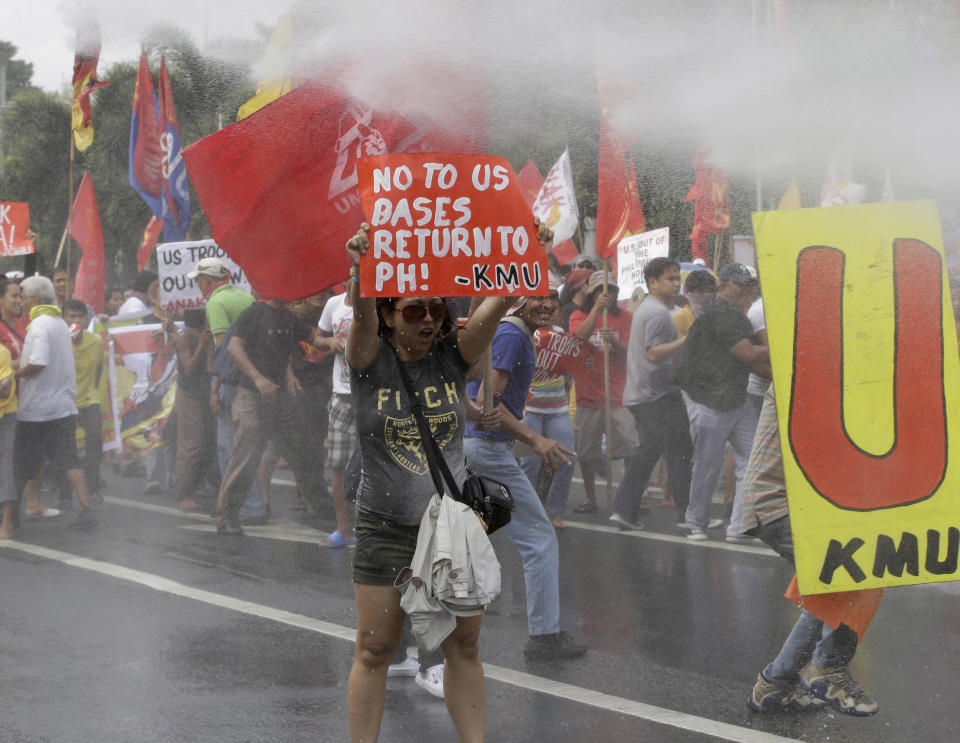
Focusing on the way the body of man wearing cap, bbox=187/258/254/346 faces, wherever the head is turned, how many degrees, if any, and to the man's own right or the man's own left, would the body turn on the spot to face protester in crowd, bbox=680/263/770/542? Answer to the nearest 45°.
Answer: approximately 135° to the man's own left

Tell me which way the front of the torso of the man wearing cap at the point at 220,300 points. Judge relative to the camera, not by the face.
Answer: to the viewer's left

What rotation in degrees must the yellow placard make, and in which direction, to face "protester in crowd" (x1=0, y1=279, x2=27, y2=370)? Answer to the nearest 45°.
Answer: approximately 135° to its right

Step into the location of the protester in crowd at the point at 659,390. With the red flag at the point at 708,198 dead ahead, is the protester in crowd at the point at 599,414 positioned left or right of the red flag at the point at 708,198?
left

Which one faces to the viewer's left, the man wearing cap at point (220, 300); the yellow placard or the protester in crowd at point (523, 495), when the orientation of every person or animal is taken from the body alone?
the man wearing cap

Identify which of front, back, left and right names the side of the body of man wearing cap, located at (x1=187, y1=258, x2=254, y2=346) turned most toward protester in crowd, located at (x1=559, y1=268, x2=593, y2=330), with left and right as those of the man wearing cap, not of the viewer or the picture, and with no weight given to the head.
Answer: back

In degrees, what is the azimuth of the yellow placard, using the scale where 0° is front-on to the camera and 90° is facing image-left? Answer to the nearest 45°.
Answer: approximately 0°

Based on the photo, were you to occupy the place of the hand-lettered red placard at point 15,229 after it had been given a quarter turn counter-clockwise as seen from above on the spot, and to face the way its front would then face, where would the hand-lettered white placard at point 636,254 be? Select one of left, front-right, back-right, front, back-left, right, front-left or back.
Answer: front-right
